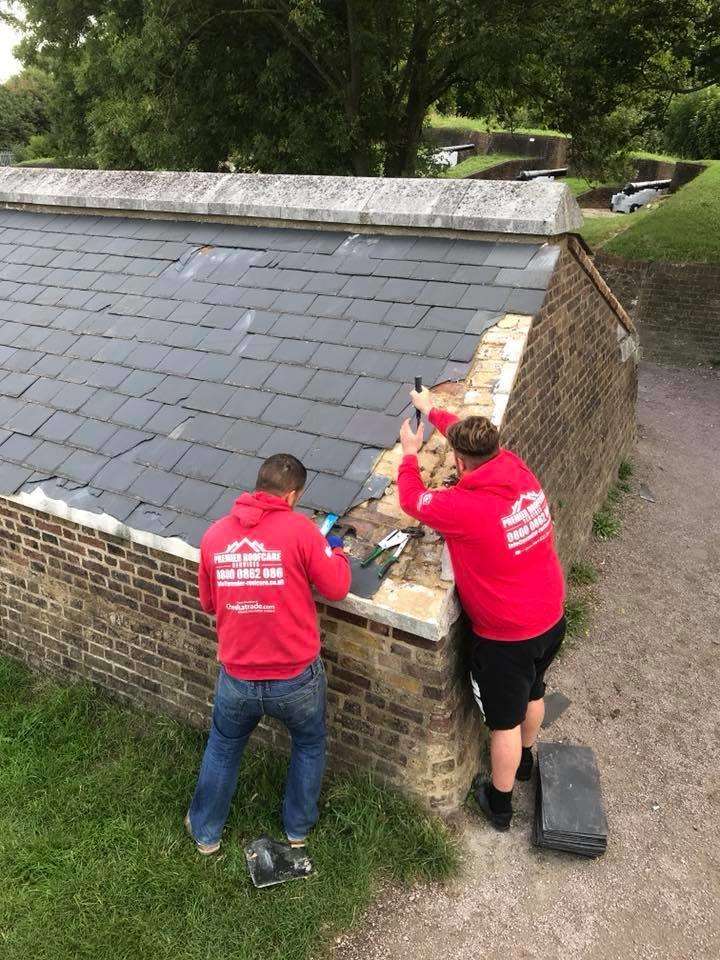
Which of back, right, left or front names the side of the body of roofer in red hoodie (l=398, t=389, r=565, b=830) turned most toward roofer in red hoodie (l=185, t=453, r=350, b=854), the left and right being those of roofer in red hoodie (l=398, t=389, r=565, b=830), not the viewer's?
left

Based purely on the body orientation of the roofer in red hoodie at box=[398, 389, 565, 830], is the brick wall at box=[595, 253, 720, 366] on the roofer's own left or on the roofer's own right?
on the roofer's own right

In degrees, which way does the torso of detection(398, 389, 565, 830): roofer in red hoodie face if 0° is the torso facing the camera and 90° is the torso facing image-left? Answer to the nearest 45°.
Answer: approximately 135°

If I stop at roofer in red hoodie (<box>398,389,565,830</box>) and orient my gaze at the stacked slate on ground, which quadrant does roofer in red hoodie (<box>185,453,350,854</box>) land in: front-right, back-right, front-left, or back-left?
back-right
